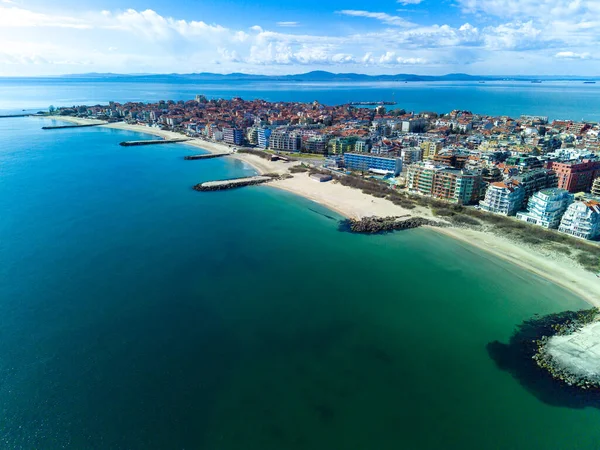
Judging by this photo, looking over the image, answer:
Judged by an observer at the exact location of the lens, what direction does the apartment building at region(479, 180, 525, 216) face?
facing the viewer and to the left of the viewer

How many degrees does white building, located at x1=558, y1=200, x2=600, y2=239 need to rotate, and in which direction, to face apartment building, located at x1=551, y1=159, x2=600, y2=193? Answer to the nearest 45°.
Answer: approximately 135° to its right

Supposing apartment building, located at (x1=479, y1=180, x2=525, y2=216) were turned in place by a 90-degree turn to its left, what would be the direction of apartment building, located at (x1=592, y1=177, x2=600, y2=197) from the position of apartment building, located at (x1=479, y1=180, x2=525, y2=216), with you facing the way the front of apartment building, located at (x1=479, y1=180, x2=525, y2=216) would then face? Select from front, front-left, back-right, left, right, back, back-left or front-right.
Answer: left

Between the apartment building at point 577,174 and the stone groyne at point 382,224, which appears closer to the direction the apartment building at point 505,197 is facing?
the stone groyne

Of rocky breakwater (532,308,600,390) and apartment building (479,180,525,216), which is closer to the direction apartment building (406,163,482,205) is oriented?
the rocky breakwater

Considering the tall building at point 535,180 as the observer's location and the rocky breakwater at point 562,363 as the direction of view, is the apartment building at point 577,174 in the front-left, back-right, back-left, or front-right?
back-left

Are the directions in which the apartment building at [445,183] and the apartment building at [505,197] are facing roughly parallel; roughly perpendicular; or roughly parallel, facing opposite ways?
roughly parallel

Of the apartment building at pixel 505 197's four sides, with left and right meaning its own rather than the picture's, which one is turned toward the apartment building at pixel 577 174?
back

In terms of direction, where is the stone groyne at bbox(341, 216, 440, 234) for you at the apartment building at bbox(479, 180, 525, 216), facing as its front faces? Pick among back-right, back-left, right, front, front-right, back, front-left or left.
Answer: front

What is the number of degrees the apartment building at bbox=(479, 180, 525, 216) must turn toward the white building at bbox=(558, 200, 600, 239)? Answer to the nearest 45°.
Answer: approximately 90° to its left

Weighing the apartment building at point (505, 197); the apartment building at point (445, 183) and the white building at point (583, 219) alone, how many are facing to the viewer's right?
0

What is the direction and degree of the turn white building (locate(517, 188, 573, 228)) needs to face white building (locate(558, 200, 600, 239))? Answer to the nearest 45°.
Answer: approximately 90° to its left

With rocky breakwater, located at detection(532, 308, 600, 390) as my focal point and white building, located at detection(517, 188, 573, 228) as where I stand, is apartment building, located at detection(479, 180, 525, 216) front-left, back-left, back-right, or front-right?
back-right

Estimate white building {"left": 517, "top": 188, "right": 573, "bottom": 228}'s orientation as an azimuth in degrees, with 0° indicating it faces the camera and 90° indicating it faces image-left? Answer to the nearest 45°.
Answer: approximately 45°

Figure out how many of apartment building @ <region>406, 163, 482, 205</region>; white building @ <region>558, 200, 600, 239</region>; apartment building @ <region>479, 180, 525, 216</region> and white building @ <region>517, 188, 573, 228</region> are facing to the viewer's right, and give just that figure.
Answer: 0
